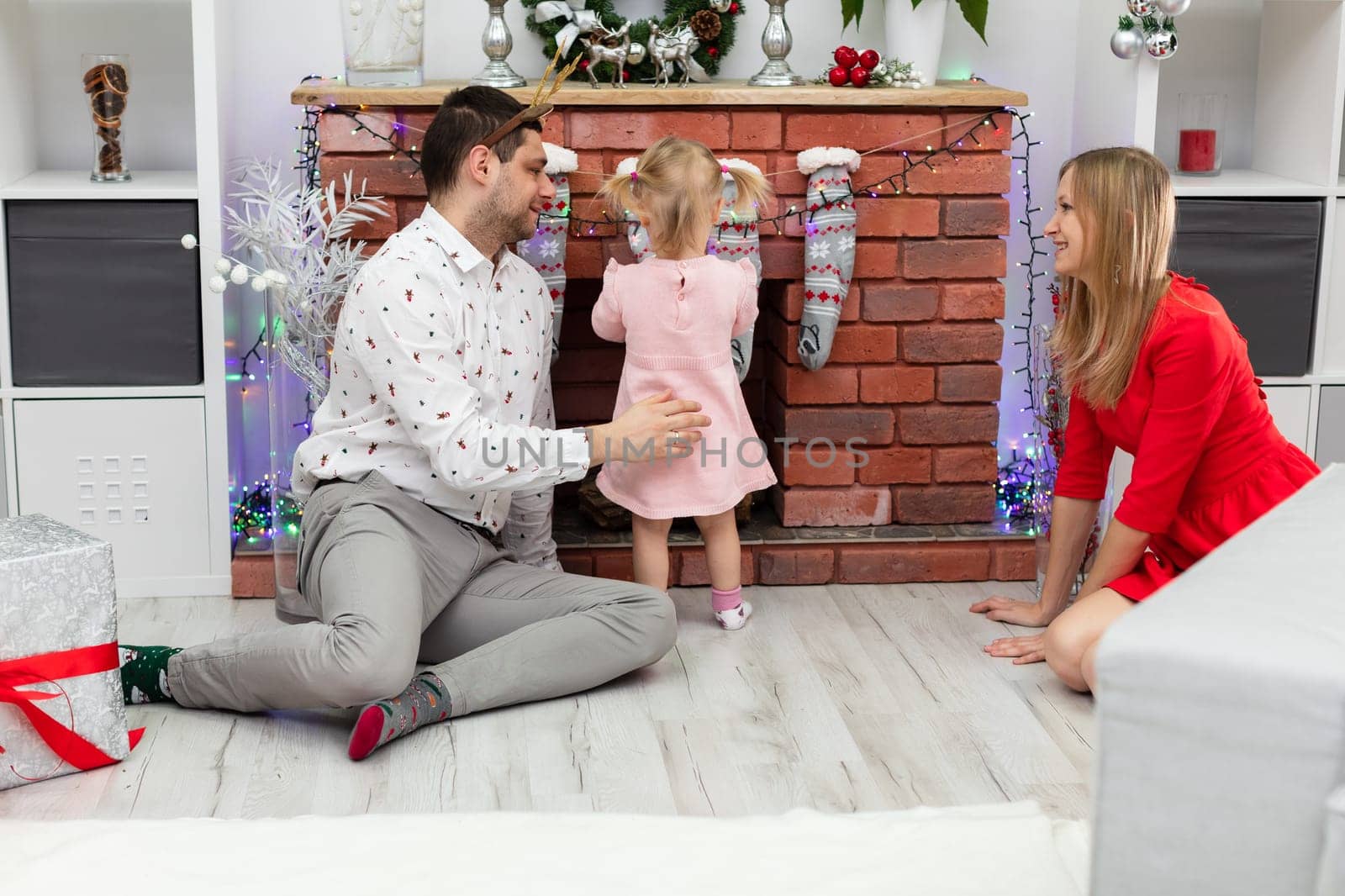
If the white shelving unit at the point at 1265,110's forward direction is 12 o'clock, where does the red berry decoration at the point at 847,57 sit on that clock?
The red berry decoration is roughly at 2 o'clock from the white shelving unit.

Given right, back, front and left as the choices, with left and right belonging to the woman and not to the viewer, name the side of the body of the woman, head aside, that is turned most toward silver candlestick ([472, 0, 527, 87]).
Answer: front

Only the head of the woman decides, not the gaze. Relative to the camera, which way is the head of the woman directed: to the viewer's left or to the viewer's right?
to the viewer's left

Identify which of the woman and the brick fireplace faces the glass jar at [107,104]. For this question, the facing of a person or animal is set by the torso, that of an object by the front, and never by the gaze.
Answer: the woman

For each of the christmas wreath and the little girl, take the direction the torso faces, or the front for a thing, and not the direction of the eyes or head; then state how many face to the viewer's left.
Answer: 0

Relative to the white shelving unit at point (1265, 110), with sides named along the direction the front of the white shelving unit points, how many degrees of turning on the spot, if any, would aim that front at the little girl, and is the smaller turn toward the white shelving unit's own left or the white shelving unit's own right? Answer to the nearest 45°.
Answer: approximately 45° to the white shelving unit's own right

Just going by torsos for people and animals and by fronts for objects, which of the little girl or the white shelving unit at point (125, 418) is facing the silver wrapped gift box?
the white shelving unit

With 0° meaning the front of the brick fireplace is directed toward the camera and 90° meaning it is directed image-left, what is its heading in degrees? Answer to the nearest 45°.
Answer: approximately 0°

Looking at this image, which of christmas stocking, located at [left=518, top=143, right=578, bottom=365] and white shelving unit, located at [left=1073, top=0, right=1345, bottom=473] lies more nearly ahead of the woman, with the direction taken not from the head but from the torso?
the christmas stocking

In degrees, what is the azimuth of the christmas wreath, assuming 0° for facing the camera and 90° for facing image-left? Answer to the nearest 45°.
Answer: approximately 0°

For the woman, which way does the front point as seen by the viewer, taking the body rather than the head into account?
to the viewer's left

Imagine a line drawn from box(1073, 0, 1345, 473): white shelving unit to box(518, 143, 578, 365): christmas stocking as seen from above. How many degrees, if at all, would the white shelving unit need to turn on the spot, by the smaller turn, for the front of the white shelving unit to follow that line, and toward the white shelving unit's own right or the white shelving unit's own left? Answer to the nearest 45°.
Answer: approximately 45° to the white shelving unit's own right

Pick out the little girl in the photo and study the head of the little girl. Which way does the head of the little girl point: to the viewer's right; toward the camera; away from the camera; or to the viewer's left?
away from the camera

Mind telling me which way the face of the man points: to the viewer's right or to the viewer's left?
to the viewer's right

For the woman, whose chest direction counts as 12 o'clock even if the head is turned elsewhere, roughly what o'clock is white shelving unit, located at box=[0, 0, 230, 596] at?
The white shelving unit is roughly at 12 o'clock from the woman.

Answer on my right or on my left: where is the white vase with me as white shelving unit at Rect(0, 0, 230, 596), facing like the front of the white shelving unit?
on my left

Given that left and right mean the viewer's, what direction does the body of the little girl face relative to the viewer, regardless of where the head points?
facing away from the viewer
